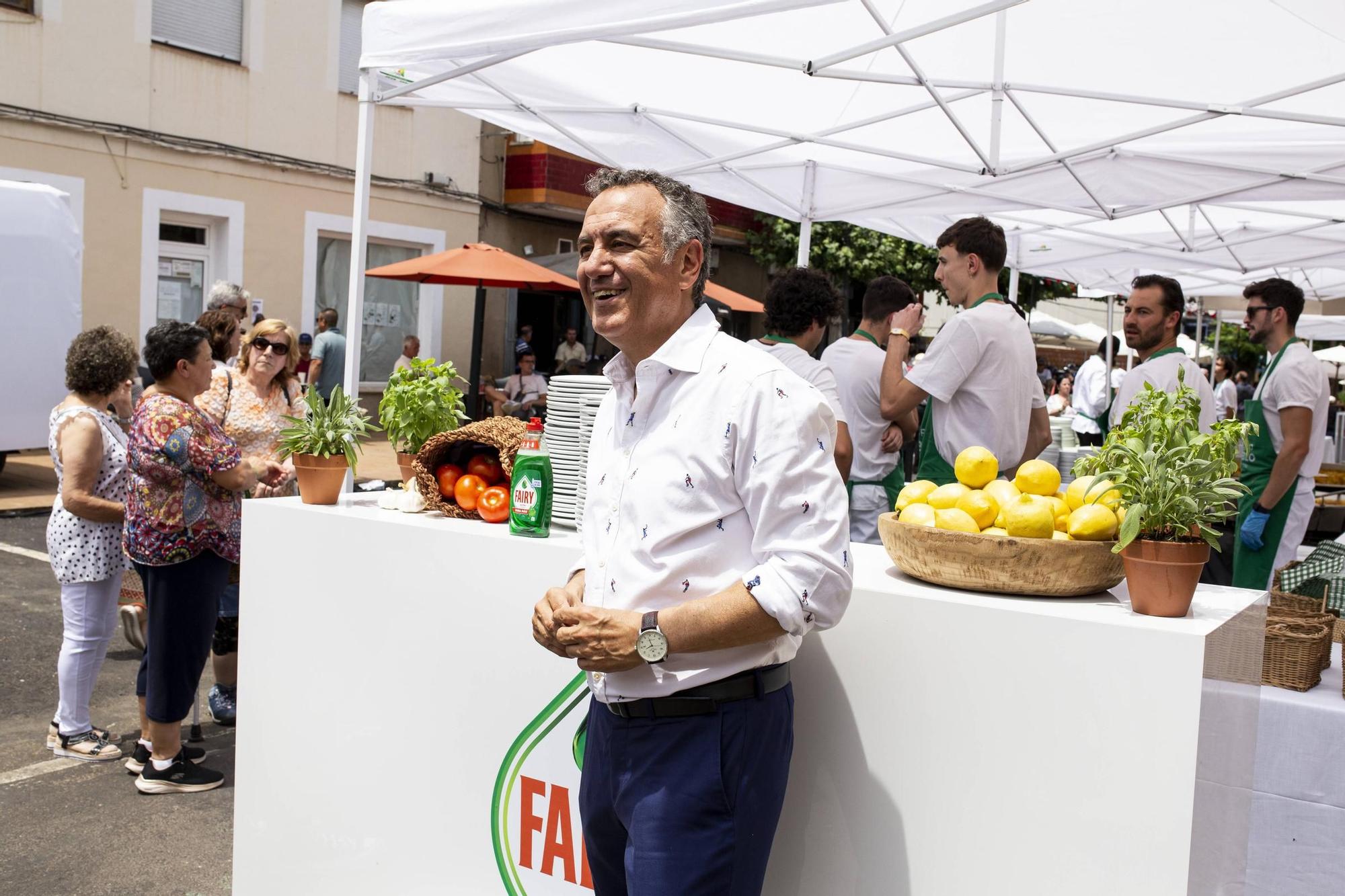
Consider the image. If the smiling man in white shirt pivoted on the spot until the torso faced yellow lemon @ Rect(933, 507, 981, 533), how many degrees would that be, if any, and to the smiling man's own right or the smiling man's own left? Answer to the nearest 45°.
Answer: approximately 180°

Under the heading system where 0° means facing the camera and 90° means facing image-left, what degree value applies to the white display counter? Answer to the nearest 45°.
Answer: approximately 45°

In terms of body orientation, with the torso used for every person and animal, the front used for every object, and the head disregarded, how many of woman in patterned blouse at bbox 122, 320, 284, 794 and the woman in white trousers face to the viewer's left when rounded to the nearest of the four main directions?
0

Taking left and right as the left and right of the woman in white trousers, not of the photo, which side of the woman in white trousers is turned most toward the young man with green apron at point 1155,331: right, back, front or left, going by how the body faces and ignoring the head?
front

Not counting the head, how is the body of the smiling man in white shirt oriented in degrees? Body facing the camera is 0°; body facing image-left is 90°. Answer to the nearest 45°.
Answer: approximately 45°

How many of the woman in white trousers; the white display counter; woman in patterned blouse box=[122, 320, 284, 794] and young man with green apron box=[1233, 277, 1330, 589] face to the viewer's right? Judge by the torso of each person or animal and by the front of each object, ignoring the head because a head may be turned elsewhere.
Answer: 2

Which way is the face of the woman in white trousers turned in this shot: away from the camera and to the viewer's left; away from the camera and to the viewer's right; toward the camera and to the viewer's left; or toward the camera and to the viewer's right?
away from the camera and to the viewer's right

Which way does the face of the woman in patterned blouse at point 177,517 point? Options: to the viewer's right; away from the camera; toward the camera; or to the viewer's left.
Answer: to the viewer's right

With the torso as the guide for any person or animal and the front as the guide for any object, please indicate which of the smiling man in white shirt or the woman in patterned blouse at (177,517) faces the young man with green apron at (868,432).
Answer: the woman in patterned blouse

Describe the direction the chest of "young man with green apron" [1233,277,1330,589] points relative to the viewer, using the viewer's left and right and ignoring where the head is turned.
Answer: facing to the left of the viewer

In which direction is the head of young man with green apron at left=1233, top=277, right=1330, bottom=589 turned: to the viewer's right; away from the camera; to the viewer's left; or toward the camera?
to the viewer's left

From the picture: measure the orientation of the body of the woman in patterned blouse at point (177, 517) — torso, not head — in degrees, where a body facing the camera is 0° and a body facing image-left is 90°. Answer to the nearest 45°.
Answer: approximately 270°

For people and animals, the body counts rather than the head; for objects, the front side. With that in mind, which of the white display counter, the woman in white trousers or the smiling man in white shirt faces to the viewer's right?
the woman in white trousers

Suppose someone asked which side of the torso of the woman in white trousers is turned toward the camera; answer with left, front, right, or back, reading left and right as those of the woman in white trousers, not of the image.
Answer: right

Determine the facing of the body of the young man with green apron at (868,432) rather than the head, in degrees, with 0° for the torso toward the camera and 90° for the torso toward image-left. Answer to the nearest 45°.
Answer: approximately 225°

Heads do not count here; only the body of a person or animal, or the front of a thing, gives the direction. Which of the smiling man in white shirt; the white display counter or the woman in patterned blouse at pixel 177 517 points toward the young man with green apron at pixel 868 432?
the woman in patterned blouse
